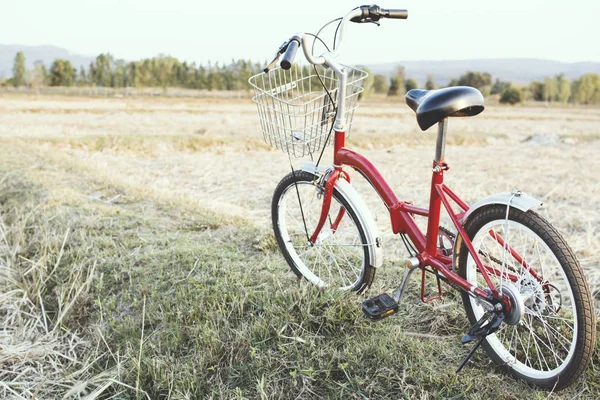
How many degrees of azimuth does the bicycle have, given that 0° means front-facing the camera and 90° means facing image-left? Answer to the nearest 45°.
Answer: approximately 135°
